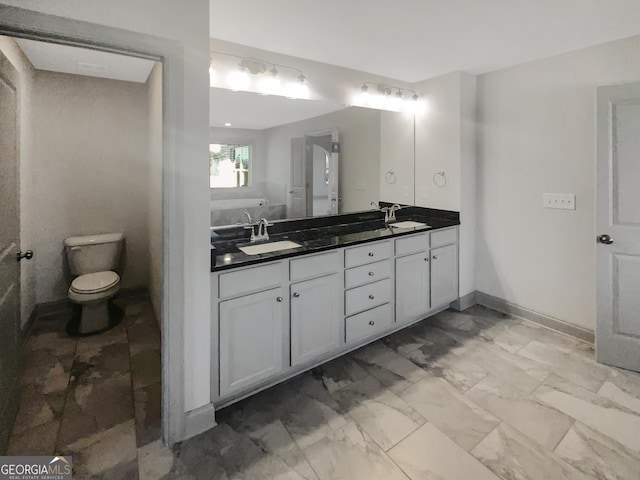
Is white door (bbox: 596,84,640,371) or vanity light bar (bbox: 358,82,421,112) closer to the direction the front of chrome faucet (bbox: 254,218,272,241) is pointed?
the white door

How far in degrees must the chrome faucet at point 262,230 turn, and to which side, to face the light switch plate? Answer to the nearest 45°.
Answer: approximately 45° to its left

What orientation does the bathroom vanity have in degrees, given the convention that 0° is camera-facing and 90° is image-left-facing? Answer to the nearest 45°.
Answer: approximately 315°

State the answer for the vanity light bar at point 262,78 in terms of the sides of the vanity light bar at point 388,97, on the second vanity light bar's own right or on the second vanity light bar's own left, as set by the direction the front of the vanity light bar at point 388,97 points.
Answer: on the second vanity light bar's own right

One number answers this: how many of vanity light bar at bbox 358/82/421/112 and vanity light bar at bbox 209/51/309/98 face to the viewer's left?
0

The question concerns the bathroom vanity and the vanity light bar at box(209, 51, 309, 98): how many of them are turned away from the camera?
0

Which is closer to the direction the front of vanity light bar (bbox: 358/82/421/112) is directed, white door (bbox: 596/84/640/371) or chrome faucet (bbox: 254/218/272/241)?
the white door

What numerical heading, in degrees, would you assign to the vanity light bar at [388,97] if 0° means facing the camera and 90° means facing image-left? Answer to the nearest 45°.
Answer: approximately 315°

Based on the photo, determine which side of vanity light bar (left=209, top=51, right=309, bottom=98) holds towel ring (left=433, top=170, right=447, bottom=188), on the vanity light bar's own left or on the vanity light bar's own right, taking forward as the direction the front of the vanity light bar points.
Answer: on the vanity light bar's own left
